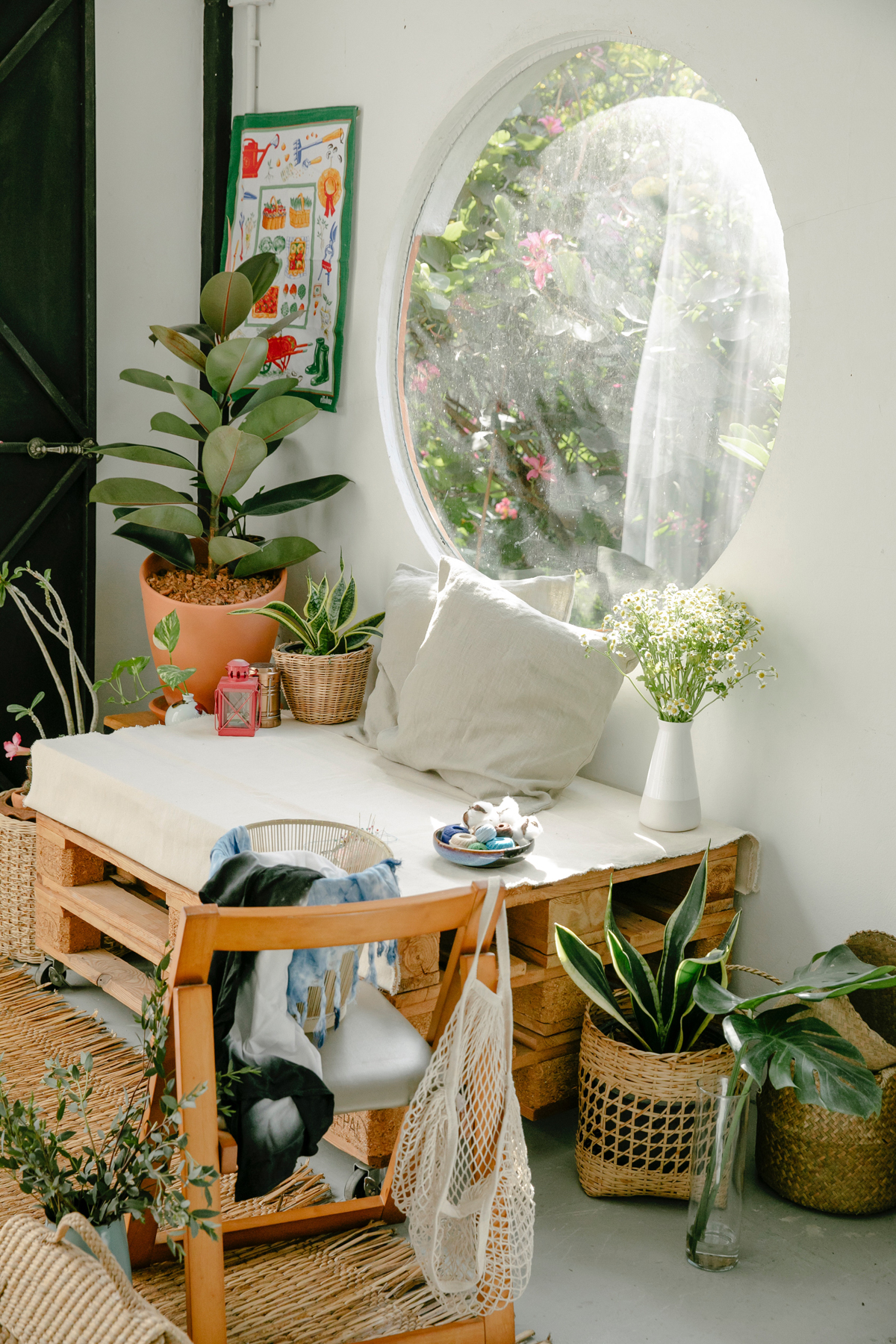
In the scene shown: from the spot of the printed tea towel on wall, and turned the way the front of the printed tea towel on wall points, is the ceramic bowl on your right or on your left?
on your left

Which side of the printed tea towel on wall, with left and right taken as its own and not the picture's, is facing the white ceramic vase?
left

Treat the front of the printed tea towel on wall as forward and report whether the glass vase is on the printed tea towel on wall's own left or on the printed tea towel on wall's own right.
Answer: on the printed tea towel on wall's own left

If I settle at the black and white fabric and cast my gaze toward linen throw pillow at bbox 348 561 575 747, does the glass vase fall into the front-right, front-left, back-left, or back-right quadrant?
front-right

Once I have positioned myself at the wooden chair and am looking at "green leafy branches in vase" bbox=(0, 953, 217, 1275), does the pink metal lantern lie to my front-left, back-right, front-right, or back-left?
front-right

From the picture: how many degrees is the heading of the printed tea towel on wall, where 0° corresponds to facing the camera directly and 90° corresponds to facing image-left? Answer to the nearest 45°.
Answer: approximately 45°

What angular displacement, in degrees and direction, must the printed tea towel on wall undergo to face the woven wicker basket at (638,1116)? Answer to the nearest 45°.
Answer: approximately 45° to its left
